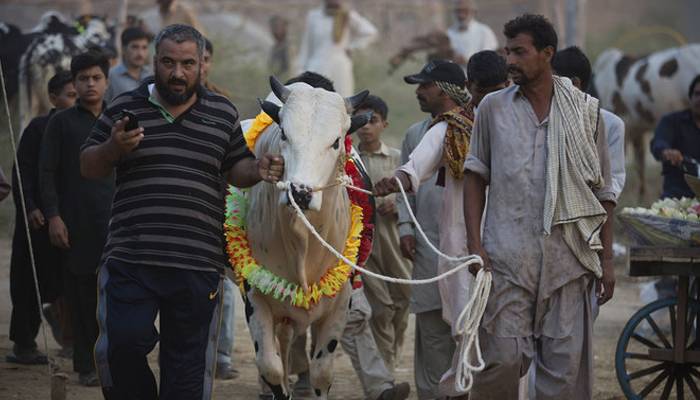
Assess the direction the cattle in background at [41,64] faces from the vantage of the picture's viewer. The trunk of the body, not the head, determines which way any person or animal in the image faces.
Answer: facing to the right of the viewer

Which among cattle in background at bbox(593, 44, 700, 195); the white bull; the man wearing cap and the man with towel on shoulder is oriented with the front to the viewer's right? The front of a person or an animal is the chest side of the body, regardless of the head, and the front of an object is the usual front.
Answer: the cattle in background

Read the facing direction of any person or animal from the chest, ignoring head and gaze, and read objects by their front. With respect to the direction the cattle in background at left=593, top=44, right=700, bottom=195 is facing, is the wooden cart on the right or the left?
on its right

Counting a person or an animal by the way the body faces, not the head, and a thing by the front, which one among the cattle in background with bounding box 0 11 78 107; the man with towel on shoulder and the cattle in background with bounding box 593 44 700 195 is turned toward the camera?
the man with towel on shoulder

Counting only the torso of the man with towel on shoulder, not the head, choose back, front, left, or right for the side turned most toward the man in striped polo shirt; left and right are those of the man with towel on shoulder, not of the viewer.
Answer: right

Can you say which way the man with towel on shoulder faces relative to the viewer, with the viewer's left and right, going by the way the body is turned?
facing the viewer

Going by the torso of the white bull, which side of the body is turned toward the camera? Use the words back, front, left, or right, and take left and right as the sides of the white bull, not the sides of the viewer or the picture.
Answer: front

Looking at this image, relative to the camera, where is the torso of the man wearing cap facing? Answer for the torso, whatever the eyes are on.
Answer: to the viewer's left
